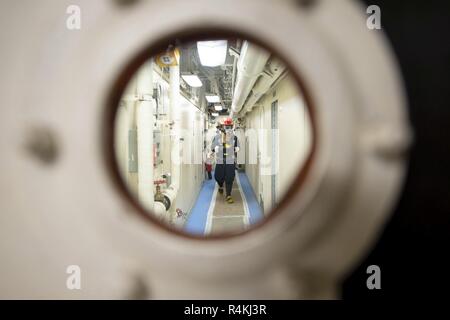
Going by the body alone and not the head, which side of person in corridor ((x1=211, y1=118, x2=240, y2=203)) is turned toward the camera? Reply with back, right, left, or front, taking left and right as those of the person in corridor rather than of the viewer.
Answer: front

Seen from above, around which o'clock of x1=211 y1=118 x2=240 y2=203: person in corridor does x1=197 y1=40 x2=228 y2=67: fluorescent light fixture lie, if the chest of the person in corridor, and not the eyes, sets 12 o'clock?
The fluorescent light fixture is roughly at 12 o'clock from the person in corridor.

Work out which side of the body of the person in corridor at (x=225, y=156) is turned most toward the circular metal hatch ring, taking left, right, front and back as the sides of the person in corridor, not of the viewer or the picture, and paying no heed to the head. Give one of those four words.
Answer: front

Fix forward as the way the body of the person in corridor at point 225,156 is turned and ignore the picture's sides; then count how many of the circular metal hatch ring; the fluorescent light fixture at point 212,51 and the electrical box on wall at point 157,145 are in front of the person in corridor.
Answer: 3

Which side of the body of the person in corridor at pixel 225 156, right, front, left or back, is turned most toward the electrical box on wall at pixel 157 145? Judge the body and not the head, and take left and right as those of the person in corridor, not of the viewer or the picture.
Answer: front
